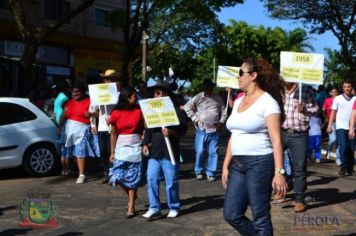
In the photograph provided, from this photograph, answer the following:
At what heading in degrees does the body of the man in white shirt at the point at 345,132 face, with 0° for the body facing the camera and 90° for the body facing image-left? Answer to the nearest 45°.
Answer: approximately 0°

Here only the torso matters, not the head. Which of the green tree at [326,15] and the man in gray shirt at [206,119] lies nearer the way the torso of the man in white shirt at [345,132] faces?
the man in gray shirt

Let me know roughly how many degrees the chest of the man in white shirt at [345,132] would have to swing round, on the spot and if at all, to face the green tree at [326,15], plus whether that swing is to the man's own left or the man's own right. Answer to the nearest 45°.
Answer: approximately 180°

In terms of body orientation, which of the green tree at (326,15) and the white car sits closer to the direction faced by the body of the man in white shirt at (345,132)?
the white car

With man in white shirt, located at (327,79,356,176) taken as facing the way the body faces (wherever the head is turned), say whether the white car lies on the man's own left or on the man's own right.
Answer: on the man's own right
